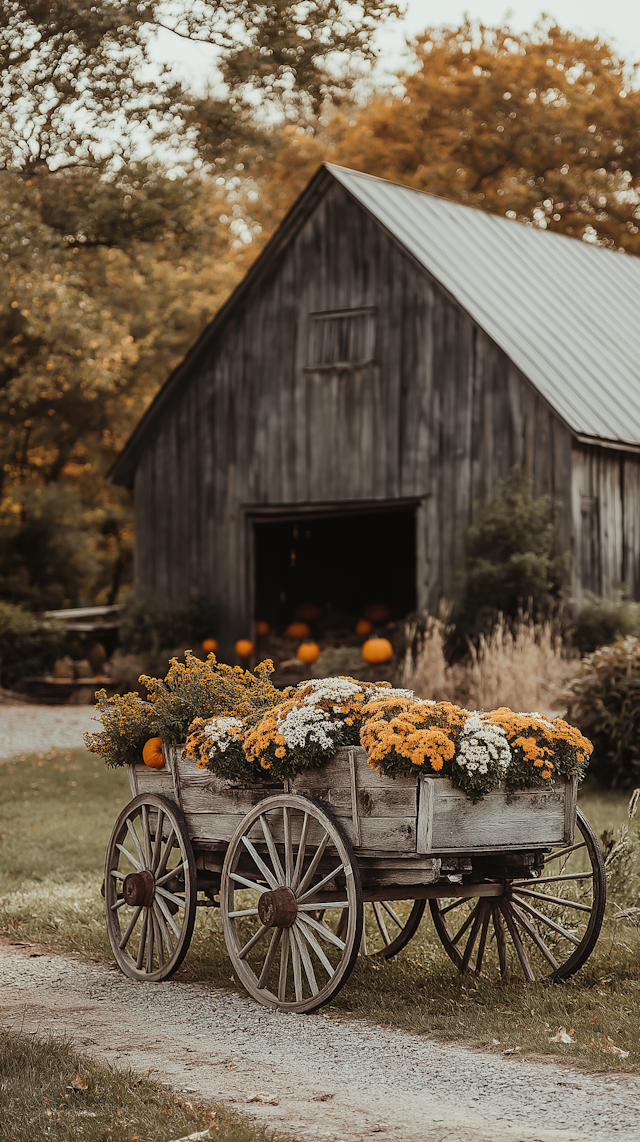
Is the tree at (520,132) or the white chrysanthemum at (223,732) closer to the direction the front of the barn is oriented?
the white chrysanthemum

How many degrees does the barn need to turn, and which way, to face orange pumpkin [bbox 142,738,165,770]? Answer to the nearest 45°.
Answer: approximately 45° to its left

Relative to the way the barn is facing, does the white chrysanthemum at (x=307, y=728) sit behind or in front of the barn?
in front

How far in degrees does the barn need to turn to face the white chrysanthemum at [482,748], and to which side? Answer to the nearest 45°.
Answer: approximately 45° to its left

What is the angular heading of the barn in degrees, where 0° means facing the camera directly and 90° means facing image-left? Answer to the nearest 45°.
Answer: approximately 45°

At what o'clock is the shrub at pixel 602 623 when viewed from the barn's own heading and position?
The shrub is roughly at 9 o'clock from the barn.
